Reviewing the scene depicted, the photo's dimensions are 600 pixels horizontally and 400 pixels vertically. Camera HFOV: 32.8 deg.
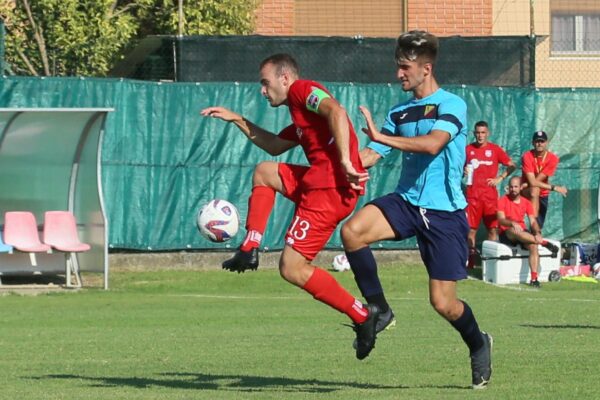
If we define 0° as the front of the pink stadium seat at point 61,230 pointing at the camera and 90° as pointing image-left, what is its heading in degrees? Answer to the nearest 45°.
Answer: approximately 315°

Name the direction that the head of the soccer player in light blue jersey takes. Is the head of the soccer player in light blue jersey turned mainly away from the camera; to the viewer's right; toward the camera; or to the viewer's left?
to the viewer's left

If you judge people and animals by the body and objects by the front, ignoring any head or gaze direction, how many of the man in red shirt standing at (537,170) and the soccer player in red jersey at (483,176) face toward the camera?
2

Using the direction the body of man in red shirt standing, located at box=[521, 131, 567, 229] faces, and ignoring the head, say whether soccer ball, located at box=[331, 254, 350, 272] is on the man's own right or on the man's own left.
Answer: on the man's own right
